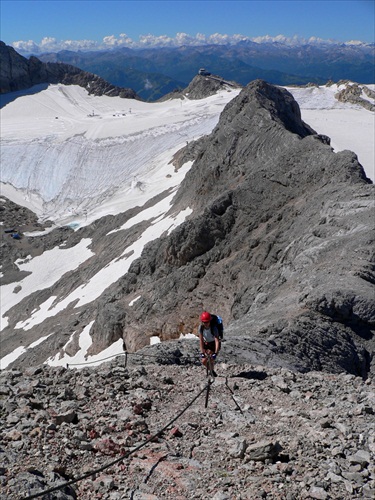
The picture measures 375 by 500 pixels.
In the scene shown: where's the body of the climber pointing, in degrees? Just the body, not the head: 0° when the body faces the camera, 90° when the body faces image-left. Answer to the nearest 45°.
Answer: approximately 0°

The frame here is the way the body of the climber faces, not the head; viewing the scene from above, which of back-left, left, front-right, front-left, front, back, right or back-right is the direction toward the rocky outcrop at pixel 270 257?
back
